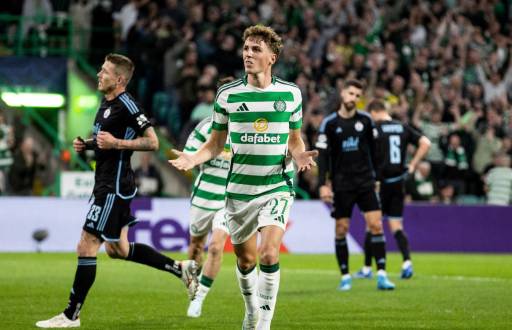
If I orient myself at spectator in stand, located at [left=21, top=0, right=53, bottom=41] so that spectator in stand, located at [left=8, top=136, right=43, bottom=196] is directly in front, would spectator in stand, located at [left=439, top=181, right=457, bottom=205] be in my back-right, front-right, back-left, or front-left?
front-left

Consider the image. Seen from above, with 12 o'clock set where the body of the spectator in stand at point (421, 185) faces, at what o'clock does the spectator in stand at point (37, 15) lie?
the spectator in stand at point (37, 15) is roughly at 3 o'clock from the spectator in stand at point (421, 185).

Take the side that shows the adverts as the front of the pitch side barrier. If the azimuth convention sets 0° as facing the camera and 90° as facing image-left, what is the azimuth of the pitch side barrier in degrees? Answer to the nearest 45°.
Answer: approximately 0°

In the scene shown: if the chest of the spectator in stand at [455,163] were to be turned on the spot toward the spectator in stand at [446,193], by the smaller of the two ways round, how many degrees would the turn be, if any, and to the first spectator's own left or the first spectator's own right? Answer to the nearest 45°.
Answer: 0° — they already face them

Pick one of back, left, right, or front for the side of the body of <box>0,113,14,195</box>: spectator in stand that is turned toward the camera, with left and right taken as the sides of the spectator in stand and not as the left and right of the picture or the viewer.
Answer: front

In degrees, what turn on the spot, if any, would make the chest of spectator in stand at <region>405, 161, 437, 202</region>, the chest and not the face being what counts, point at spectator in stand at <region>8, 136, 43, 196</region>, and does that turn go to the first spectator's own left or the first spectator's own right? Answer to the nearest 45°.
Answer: approximately 90° to the first spectator's own right

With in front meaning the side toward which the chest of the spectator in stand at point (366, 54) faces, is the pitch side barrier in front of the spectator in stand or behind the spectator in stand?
in front

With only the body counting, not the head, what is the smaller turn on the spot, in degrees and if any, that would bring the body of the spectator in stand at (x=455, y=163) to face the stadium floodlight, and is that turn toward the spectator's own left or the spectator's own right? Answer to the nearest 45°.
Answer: approximately 90° to the spectator's own right

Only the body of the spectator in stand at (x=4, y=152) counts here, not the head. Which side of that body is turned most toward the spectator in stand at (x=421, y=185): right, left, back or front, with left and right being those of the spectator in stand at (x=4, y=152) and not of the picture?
left

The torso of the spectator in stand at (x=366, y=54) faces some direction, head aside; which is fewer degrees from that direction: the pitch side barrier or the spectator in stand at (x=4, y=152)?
the pitch side barrier

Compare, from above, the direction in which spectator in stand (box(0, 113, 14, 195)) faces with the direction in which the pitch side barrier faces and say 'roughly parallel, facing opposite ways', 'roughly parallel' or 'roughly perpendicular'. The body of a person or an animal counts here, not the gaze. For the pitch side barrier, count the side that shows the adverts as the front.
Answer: roughly parallel

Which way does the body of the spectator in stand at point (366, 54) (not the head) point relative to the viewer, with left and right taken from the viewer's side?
facing the viewer
